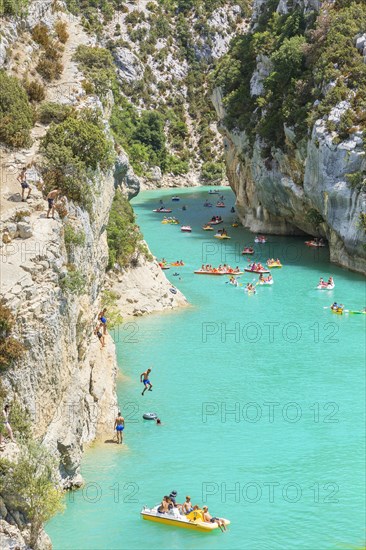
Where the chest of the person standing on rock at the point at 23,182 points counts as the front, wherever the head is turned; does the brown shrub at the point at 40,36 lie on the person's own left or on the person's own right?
on the person's own left

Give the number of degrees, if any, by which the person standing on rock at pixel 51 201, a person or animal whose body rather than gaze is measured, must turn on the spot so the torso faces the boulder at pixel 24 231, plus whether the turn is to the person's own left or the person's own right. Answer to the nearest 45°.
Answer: approximately 135° to the person's own right

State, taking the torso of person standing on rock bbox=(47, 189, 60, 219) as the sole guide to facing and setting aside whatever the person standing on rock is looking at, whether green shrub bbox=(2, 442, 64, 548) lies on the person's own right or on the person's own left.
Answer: on the person's own right

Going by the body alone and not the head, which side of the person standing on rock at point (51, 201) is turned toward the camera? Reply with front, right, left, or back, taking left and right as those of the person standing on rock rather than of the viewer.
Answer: right

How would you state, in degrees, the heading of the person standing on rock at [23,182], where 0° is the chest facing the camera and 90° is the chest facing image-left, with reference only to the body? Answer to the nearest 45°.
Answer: approximately 315°

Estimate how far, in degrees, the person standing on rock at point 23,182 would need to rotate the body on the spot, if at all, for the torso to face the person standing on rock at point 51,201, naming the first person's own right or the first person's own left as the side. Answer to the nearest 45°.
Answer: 0° — they already face them

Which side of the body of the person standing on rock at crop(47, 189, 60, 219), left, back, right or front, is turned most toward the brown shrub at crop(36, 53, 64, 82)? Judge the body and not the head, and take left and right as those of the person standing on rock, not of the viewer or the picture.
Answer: left

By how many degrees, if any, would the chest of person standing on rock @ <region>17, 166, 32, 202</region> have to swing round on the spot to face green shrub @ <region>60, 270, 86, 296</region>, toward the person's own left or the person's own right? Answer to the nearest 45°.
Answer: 0° — they already face it
